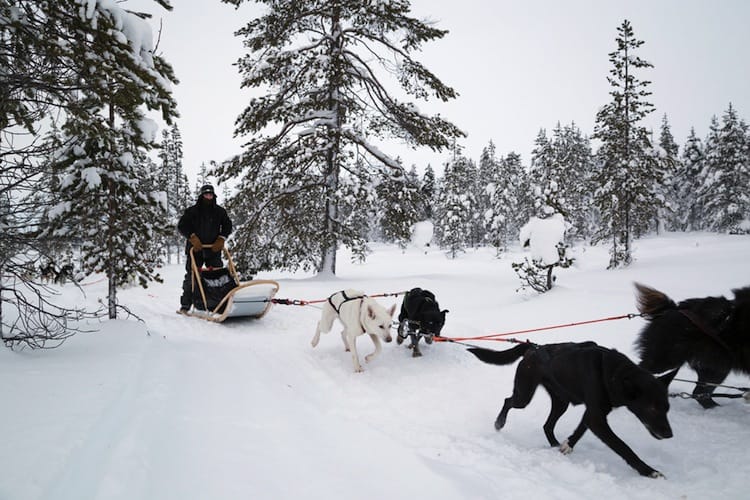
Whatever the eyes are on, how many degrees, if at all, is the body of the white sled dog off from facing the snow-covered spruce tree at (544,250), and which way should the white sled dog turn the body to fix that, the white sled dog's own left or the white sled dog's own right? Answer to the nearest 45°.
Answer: approximately 90° to the white sled dog's own left

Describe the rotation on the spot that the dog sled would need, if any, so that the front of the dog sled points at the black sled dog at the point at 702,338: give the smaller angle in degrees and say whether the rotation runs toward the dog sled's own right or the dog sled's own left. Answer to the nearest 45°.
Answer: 0° — it already faces it

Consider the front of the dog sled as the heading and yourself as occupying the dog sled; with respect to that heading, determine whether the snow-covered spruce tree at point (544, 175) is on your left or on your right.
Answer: on your left

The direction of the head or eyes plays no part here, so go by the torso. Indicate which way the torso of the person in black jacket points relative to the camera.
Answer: toward the camera

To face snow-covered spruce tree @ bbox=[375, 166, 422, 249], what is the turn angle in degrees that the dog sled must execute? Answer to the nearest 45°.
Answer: approximately 90° to its left

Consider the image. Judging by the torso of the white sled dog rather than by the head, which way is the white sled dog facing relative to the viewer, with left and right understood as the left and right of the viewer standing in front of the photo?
facing the viewer and to the right of the viewer

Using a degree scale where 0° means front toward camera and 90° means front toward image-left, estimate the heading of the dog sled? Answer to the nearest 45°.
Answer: approximately 315°

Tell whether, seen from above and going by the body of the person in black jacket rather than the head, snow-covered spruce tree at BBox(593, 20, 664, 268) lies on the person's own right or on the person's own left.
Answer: on the person's own left

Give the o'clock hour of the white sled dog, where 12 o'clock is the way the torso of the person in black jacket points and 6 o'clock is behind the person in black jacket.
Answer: The white sled dog is roughly at 11 o'clock from the person in black jacket.

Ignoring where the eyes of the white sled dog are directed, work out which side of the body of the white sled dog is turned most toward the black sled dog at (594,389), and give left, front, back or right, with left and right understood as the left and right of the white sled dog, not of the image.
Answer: front
